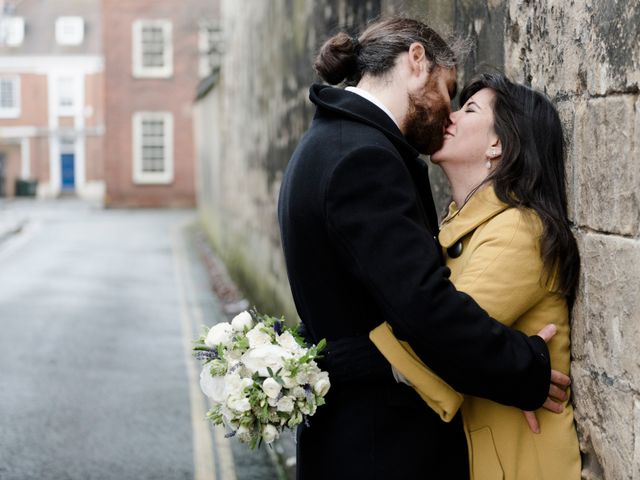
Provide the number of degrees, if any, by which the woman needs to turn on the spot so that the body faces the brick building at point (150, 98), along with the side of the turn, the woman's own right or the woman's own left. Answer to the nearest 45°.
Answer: approximately 90° to the woman's own right

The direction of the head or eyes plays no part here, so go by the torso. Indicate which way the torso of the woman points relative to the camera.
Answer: to the viewer's left
